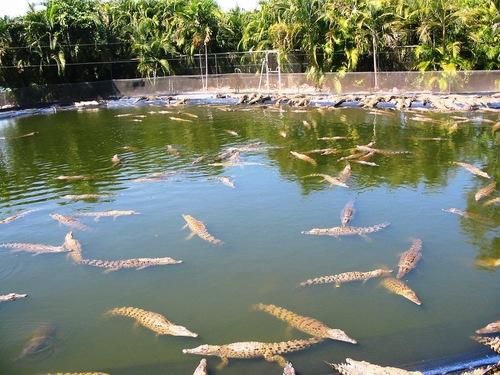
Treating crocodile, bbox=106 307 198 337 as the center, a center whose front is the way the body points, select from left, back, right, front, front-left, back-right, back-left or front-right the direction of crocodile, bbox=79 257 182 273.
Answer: back-left

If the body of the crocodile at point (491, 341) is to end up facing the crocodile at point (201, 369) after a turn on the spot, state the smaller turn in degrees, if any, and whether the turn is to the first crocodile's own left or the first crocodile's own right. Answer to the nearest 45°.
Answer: approximately 45° to the first crocodile's own left

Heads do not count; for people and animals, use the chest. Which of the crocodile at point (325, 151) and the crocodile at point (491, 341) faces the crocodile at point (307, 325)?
the crocodile at point (491, 341)

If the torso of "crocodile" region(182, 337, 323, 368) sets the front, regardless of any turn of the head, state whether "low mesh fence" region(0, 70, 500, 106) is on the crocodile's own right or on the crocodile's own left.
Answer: on the crocodile's own right

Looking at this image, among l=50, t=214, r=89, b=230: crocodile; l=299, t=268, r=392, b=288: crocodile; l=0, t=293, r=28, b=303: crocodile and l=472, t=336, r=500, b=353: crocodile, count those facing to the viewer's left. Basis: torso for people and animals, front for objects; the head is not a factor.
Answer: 1

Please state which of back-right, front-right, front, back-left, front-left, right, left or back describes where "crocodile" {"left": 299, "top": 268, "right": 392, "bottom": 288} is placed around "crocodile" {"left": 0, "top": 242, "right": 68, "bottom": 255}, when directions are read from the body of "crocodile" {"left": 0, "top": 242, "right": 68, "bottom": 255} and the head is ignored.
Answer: front-right

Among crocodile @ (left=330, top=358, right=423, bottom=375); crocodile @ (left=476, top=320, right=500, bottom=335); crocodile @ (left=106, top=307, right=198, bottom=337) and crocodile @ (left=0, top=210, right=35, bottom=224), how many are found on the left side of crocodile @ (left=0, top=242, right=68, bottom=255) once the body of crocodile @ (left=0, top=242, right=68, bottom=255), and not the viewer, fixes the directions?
1

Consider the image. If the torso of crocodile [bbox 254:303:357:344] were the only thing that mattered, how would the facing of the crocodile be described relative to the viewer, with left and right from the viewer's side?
facing the viewer and to the right of the viewer

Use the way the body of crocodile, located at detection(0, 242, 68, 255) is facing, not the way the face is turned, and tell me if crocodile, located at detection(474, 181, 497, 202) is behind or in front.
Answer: in front

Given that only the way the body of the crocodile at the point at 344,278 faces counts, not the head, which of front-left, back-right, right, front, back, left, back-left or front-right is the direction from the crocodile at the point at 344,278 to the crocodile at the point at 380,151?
left

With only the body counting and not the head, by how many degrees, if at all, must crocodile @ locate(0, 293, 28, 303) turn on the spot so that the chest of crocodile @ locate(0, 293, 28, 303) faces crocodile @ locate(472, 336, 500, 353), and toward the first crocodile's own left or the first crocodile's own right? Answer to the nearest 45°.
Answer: approximately 45° to the first crocodile's own right

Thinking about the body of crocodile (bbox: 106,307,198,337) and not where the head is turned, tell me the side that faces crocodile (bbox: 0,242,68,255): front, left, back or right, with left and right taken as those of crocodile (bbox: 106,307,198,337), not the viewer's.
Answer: back
